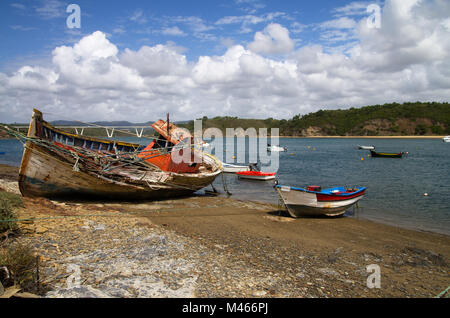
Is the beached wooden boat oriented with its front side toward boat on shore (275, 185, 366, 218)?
no

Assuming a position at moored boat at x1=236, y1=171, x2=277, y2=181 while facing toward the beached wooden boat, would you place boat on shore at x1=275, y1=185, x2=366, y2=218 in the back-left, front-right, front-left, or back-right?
front-left

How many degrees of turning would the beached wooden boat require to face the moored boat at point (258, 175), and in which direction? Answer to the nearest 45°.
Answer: approximately 135° to its right

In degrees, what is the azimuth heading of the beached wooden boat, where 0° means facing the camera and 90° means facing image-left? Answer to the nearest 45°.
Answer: approximately 90°
